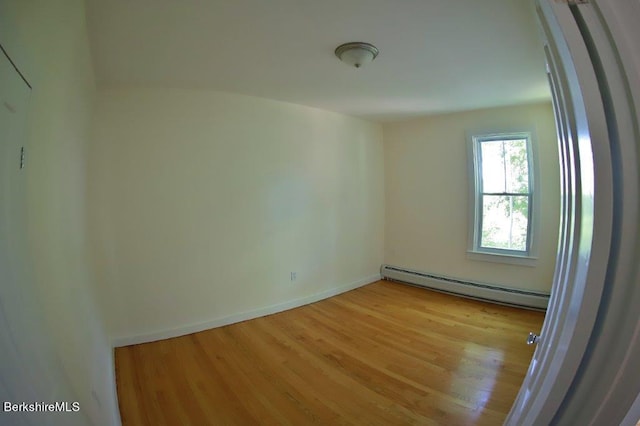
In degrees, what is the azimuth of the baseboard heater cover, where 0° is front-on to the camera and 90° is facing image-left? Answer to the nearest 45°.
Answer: approximately 45°

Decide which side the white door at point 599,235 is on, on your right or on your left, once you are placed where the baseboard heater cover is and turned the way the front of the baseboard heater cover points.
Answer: on your left

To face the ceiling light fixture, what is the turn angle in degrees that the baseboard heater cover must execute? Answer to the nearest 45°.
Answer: approximately 45° to its left
